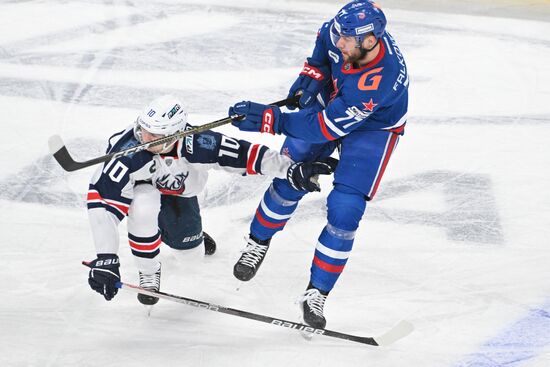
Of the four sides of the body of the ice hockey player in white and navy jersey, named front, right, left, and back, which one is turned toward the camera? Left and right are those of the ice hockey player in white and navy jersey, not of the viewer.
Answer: front

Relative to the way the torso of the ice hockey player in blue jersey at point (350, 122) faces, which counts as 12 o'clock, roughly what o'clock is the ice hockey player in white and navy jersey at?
The ice hockey player in white and navy jersey is roughly at 1 o'clock from the ice hockey player in blue jersey.

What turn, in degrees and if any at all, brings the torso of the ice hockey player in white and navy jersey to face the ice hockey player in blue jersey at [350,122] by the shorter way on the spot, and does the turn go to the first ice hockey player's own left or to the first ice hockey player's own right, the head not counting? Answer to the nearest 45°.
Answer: approximately 90° to the first ice hockey player's own left

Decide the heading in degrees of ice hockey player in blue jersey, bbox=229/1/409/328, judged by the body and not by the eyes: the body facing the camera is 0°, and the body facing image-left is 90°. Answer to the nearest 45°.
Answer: approximately 45°
